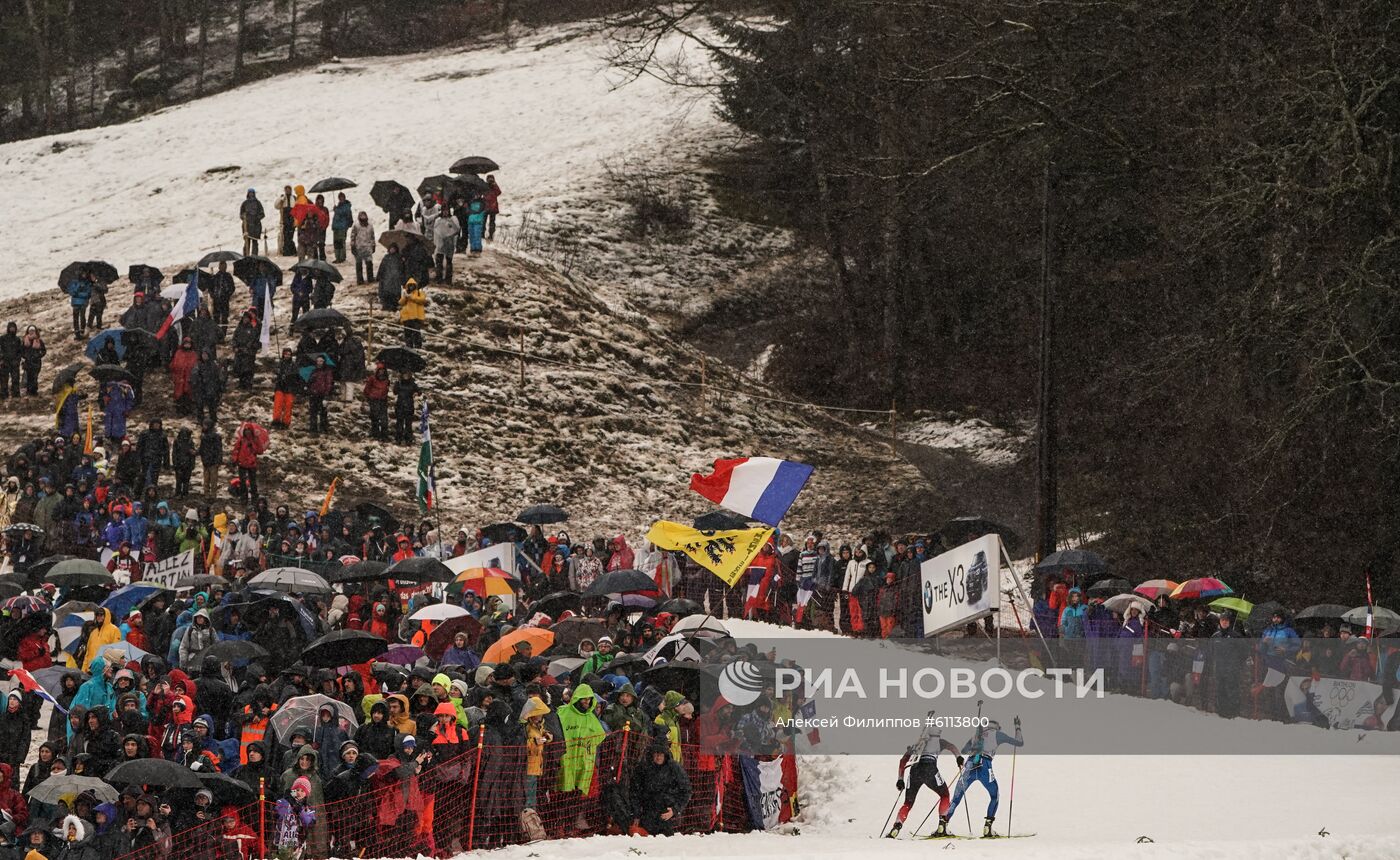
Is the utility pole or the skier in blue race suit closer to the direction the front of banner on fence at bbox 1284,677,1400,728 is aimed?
the skier in blue race suit

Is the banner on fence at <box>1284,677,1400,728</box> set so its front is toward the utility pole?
no

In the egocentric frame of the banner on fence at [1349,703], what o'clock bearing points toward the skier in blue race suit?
The skier in blue race suit is roughly at 1 o'clock from the banner on fence.

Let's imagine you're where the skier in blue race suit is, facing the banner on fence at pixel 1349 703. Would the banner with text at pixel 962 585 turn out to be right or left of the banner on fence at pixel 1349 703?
left

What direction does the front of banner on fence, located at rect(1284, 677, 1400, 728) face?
toward the camera

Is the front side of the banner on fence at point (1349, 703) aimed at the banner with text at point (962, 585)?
no
